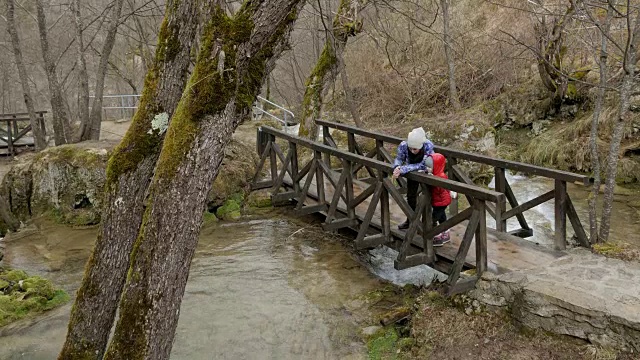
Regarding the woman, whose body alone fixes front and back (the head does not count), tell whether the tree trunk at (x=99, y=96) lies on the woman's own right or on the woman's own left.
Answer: on the woman's own right

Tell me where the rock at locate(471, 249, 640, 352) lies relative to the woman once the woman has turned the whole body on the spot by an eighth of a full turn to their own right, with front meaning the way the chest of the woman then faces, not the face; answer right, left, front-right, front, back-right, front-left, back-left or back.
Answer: back-left

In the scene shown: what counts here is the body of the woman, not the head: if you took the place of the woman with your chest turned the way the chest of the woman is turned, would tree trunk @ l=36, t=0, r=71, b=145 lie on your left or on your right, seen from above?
on your right

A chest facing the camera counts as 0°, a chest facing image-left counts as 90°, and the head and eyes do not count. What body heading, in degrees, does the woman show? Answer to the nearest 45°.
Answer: approximately 45°

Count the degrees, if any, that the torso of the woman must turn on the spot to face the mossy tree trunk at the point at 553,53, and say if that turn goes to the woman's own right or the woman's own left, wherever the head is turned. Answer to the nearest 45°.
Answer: approximately 180°

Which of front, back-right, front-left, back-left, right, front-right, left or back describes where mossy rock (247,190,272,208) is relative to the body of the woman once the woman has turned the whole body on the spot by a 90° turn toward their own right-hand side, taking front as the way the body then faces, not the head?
front

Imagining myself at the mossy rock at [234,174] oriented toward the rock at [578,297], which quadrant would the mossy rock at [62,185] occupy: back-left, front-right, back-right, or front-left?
back-right

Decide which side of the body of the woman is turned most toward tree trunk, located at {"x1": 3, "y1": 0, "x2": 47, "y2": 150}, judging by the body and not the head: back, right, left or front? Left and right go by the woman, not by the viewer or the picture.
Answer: right

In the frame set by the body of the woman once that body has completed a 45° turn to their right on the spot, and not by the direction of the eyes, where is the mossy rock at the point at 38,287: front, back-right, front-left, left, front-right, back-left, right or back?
front

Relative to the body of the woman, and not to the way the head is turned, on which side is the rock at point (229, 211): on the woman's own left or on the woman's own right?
on the woman's own right

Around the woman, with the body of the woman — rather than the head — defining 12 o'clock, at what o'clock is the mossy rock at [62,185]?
The mossy rock is roughly at 2 o'clock from the woman.

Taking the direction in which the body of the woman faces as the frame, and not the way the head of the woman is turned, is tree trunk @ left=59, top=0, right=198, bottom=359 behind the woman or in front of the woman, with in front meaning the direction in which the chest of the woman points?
in front

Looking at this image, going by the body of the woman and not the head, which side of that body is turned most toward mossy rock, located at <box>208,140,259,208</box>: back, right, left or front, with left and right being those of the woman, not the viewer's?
right
